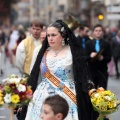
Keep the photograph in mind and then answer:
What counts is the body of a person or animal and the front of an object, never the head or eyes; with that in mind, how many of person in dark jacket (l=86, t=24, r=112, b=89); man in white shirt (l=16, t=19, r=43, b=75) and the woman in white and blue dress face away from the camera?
0

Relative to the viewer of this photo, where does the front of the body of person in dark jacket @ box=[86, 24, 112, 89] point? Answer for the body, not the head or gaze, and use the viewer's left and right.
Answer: facing the viewer

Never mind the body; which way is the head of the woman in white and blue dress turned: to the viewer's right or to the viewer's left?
to the viewer's left

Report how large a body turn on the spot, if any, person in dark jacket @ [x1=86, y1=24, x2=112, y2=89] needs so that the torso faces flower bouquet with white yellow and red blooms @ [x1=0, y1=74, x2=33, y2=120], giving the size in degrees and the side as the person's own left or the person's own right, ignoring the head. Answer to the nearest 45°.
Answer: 0° — they already face it

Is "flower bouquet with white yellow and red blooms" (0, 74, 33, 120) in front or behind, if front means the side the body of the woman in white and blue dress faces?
in front

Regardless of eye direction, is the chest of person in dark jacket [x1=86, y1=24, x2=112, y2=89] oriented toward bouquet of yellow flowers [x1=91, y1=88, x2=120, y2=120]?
yes

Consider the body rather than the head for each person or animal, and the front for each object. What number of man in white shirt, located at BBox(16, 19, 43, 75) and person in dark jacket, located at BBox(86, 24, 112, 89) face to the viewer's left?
0

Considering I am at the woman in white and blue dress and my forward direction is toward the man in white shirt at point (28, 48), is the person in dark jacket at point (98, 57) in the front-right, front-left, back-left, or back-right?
front-right

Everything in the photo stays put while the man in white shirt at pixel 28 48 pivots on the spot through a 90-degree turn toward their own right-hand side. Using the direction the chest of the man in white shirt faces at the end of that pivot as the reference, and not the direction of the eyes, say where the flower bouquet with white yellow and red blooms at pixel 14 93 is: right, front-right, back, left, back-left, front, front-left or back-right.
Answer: front-left

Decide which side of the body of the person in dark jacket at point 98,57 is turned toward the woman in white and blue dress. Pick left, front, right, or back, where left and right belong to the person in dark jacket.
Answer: front

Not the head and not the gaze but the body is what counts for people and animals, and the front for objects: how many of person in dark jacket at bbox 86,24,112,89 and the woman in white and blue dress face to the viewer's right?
0
